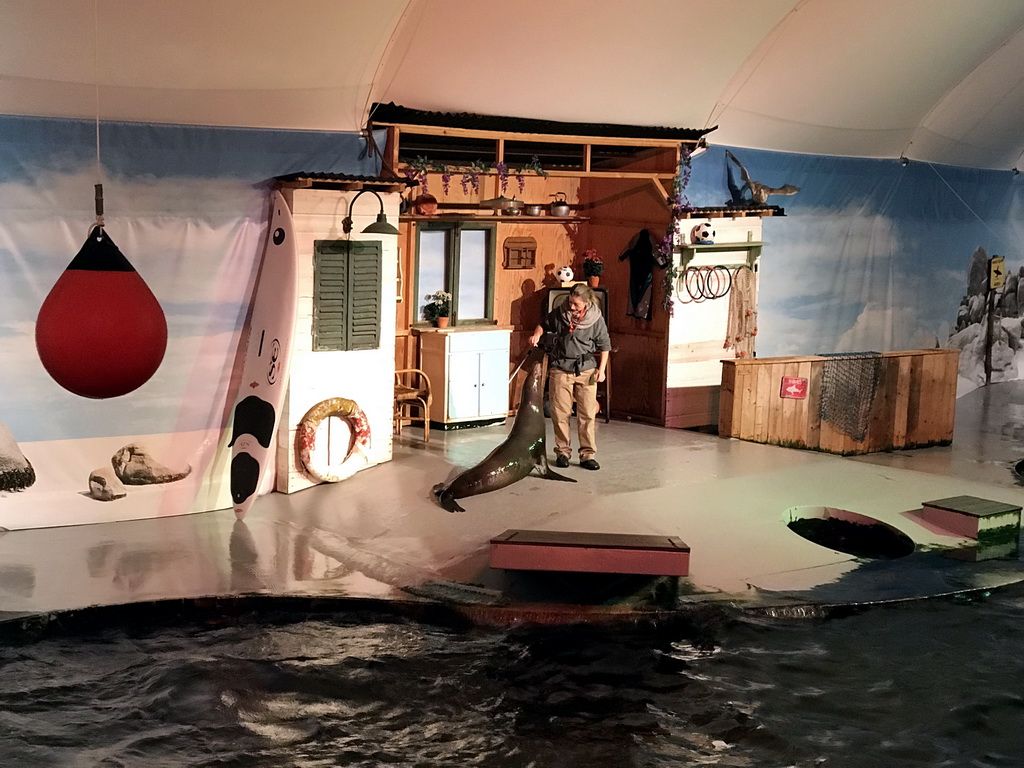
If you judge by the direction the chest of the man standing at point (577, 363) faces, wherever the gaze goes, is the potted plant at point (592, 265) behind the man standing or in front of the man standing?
behind

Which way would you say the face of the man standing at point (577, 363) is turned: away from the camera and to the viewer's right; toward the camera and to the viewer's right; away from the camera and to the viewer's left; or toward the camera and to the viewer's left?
toward the camera and to the viewer's left

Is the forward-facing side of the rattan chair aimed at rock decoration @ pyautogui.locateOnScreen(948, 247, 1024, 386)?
no

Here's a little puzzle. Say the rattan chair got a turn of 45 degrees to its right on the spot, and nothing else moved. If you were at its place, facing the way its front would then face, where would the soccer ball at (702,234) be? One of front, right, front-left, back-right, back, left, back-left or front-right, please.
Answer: left

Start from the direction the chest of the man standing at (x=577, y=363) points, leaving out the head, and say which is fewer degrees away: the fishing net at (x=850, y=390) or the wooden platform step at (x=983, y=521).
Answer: the wooden platform step

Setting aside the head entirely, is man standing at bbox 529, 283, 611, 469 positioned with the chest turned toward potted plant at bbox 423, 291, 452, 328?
no

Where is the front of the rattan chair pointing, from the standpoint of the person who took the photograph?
facing the viewer and to the right of the viewer

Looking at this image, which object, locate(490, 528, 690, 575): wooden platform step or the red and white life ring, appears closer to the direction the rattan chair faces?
the wooden platform step

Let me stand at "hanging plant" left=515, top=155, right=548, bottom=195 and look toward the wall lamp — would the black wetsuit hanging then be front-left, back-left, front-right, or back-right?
back-left

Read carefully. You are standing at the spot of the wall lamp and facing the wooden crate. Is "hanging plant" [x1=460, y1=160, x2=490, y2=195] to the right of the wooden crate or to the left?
left

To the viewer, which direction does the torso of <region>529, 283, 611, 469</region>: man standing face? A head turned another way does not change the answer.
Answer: toward the camera

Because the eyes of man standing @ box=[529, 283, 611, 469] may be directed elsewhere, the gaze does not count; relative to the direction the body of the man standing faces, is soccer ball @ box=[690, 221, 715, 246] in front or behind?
behind
